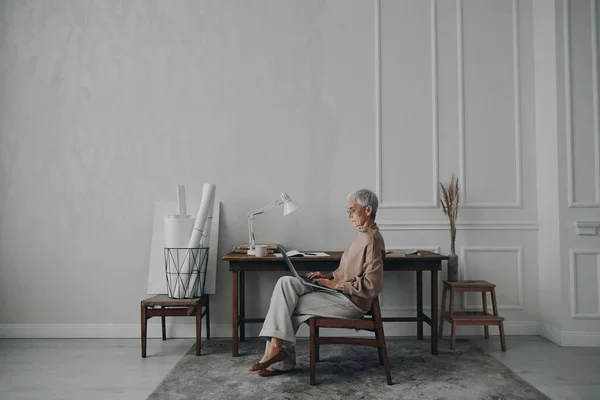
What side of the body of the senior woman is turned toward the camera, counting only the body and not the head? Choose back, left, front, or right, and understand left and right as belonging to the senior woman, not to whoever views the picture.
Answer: left

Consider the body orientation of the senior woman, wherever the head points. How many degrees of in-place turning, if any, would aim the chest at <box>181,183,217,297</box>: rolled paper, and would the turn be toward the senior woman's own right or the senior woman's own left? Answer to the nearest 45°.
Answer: approximately 45° to the senior woman's own right

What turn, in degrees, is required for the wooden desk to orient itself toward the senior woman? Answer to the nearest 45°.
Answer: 0° — it already faces them

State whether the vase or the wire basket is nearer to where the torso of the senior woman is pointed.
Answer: the wire basket

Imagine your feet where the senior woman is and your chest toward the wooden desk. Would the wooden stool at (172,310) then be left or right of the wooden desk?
left

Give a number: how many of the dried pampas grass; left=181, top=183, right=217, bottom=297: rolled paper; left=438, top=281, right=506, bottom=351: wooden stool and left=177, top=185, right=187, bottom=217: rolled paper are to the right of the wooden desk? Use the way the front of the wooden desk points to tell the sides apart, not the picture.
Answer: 2

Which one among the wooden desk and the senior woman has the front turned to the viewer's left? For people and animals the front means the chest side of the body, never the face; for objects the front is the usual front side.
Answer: the senior woman

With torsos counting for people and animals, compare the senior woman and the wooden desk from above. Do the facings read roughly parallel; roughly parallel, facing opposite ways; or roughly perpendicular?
roughly perpendicular

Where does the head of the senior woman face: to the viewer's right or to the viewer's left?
to the viewer's left

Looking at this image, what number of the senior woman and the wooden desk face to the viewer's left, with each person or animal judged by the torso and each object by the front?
1

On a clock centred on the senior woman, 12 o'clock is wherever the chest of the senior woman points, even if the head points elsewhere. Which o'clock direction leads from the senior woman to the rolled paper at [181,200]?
The rolled paper is roughly at 1 o'clock from the senior woman.

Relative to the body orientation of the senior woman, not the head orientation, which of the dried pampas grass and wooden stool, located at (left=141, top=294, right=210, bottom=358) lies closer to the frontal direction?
the wooden stool

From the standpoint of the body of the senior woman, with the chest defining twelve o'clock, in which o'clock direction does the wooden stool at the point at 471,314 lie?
The wooden stool is roughly at 5 o'clock from the senior woman.
